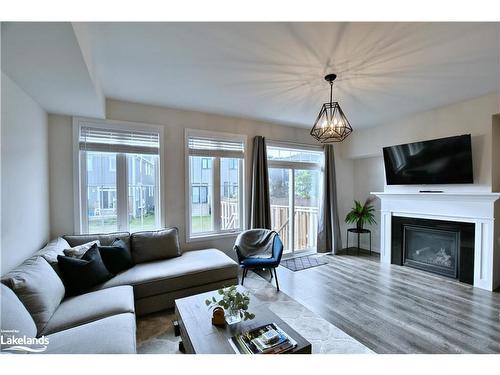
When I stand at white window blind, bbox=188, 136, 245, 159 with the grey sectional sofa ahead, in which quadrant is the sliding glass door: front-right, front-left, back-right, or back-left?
back-left

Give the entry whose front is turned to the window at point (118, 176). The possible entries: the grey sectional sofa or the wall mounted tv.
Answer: the wall mounted tv

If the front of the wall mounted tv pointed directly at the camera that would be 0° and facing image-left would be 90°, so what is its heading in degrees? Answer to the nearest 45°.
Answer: approximately 45°

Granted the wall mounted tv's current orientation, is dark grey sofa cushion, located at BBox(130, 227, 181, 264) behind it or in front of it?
in front

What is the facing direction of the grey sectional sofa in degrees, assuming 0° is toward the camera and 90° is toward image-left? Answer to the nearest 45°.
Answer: approximately 315°

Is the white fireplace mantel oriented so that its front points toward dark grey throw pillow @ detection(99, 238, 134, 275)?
yes

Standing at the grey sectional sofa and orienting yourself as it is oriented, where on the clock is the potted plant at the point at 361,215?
The potted plant is roughly at 10 o'clock from the grey sectional sofa.

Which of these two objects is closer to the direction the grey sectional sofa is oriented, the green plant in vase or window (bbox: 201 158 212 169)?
the green plant in vase

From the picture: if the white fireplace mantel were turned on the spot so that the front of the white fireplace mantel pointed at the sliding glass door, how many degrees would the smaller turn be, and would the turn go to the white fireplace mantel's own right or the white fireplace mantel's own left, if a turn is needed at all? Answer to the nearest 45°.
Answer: approximately 45° to the white fireplace mantel's own right

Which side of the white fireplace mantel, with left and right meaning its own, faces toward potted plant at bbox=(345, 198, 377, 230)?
right
